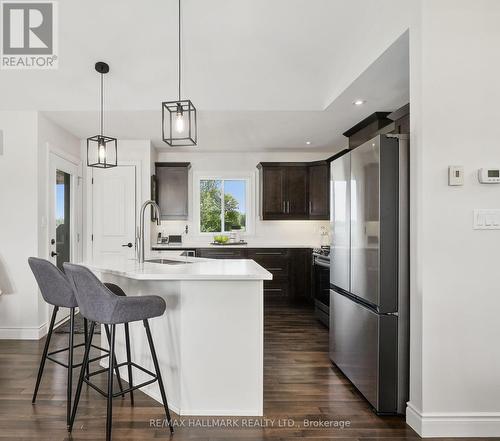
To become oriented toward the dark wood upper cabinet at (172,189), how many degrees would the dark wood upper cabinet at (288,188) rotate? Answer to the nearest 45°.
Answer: approximately 90° to its right

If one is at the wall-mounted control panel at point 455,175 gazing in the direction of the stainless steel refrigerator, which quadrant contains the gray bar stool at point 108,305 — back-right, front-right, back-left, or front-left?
front-left

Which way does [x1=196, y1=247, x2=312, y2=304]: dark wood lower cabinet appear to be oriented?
toward the camera

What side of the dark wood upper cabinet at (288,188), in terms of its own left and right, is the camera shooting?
front

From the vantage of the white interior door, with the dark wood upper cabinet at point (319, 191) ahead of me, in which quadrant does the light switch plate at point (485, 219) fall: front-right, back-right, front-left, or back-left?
front-right

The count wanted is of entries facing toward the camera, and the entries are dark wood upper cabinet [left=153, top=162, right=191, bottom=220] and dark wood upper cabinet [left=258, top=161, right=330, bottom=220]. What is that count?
2

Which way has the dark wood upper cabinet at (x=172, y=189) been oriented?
toward the camera

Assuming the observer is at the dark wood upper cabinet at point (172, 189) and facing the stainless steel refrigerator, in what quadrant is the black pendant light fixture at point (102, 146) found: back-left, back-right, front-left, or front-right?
front-right

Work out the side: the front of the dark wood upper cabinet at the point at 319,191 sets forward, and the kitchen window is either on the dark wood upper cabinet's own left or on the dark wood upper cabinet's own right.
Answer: on the dark wood upper cabinet's own right

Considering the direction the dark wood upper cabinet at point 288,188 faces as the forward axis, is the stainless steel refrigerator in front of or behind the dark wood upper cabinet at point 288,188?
in front
